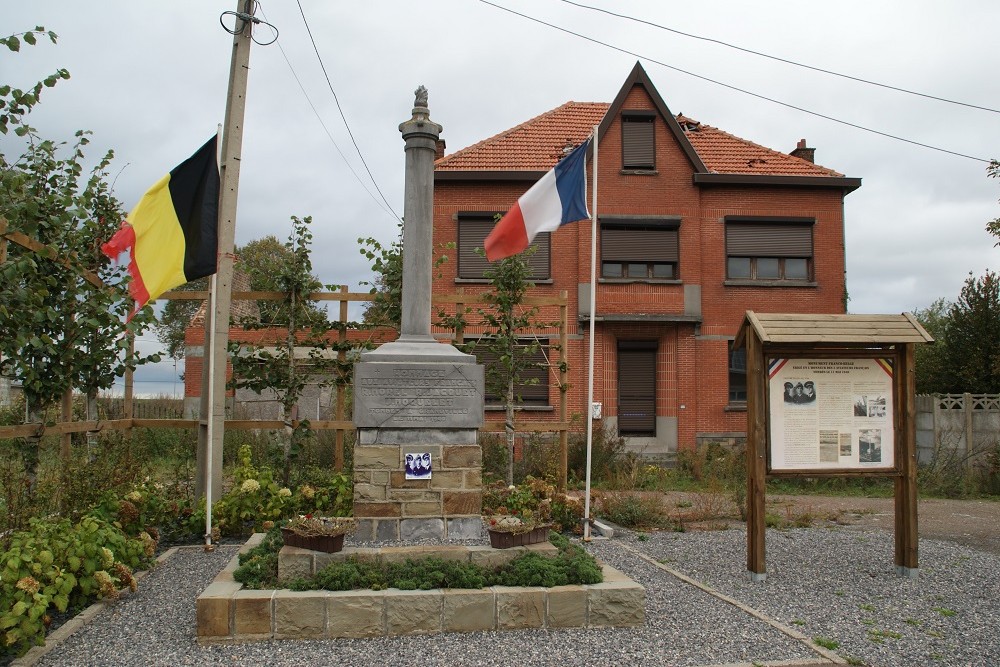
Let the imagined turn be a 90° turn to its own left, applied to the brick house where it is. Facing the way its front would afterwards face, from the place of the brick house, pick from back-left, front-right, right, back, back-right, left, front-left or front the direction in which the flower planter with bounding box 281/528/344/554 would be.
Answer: right

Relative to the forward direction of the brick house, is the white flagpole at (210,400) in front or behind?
in front

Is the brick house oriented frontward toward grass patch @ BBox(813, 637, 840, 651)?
yes

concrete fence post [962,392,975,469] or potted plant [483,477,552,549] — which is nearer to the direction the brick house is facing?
the potted plant

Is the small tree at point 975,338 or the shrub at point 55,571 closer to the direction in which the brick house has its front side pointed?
the shrub

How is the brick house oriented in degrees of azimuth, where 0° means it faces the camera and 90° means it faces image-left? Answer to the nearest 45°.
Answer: approximately 0°

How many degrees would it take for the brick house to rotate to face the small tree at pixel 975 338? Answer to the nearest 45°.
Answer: approximately 90° to its left

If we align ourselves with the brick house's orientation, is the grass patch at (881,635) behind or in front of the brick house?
in front

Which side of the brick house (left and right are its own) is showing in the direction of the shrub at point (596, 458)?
front

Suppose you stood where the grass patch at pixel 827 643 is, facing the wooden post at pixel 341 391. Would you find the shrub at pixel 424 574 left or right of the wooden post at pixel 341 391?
left

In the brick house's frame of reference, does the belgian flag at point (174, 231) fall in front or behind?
in front

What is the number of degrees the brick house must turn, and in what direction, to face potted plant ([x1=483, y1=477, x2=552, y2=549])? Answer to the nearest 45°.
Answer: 0° — it already faces it

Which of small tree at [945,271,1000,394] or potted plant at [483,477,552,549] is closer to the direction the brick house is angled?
the potted plant
